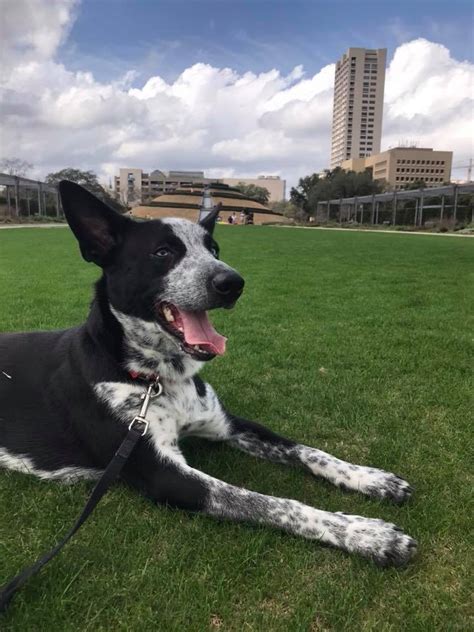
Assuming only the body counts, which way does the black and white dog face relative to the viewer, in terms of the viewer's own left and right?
facing the viewer and to the right of the viewer
